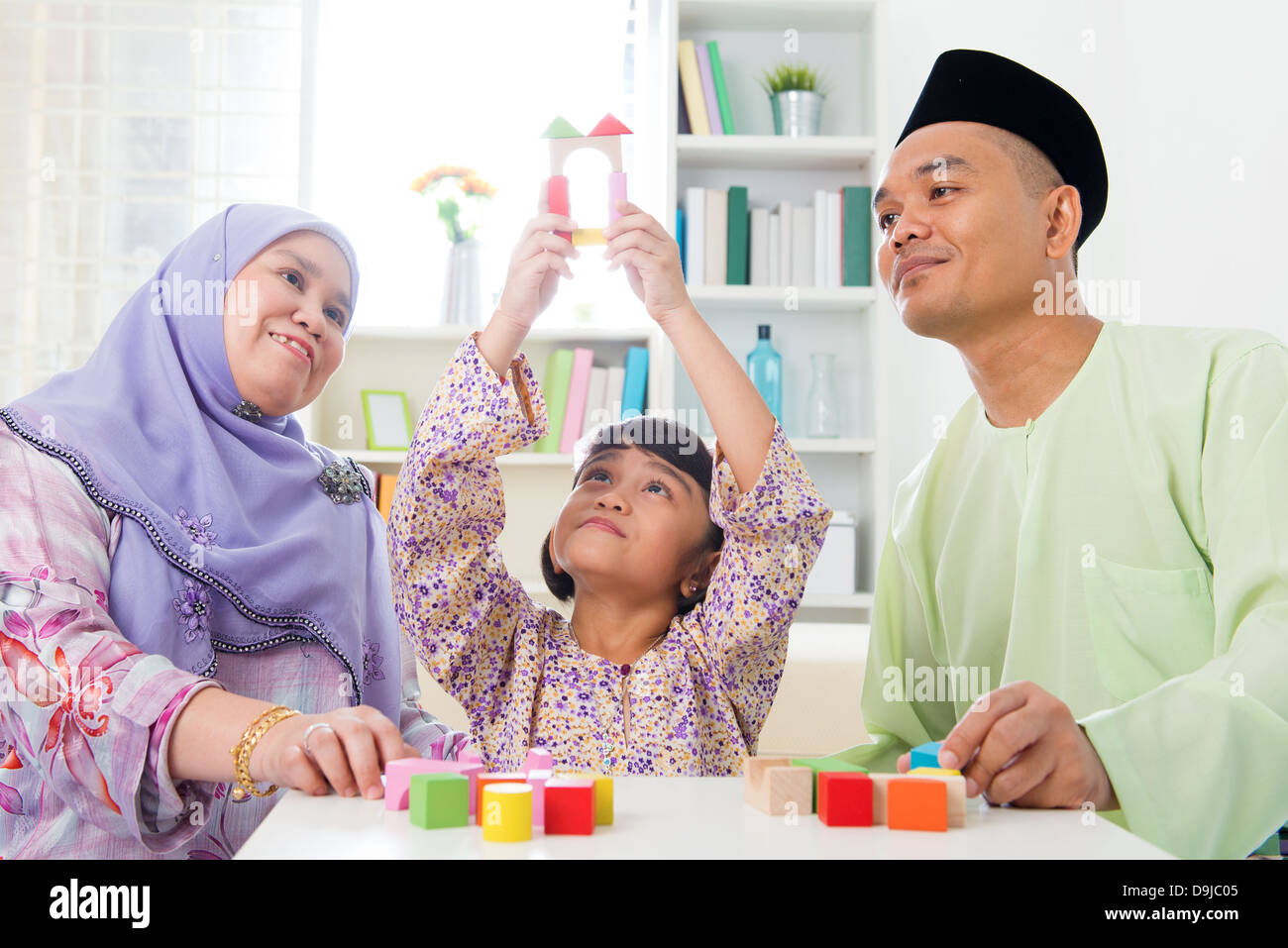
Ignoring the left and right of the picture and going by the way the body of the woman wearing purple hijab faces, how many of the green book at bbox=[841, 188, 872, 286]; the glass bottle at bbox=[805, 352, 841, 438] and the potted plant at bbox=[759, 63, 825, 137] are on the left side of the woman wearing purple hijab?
3

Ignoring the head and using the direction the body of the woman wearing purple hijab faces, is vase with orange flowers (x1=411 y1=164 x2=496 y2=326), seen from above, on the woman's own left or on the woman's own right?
on the woman's own left

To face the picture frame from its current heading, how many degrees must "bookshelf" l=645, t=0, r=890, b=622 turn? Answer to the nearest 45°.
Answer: approximately 90° to its right

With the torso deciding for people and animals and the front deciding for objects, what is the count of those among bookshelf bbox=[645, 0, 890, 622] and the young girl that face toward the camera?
2

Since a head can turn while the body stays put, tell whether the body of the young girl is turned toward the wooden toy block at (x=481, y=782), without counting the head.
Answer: yes

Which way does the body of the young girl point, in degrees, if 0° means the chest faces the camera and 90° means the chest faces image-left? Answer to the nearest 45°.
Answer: approximately 0°

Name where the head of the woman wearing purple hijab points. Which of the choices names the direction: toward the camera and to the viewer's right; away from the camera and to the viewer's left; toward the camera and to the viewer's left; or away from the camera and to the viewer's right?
toward the camera and to the viewer's right

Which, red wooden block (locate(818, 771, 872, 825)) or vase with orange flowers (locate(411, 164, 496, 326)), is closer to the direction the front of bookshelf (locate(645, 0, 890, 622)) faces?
the red wooden block

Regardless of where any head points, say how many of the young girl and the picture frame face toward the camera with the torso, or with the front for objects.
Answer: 2
